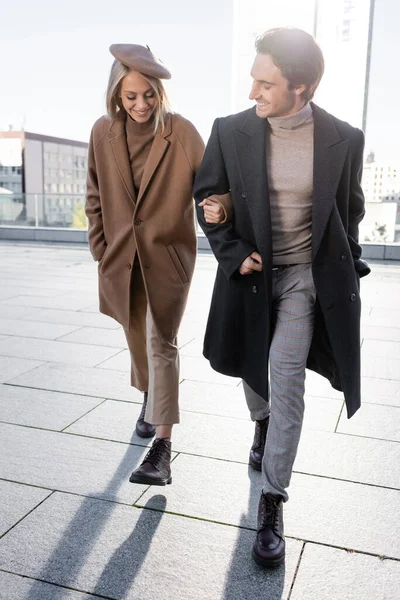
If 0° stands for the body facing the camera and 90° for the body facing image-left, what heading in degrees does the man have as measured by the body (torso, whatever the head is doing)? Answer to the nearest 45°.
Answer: approximately 0°

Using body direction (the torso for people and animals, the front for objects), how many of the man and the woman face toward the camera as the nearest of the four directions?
2

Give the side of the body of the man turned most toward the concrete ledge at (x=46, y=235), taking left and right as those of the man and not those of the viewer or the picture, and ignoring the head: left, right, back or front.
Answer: back

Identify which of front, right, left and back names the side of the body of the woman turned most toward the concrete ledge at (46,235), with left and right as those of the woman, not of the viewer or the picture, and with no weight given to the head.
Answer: back

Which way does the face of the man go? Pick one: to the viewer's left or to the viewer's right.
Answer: to the viewer's left

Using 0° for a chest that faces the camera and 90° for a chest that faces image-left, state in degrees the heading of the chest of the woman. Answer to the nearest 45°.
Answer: approximately 0°

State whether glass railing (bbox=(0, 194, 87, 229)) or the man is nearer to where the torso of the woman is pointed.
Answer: the man

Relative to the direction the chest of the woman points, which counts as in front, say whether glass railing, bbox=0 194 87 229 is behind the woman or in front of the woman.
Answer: behind

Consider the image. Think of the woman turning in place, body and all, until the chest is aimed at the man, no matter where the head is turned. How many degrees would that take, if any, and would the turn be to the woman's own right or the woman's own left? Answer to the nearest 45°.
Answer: approximately 45° to the woman's own left
